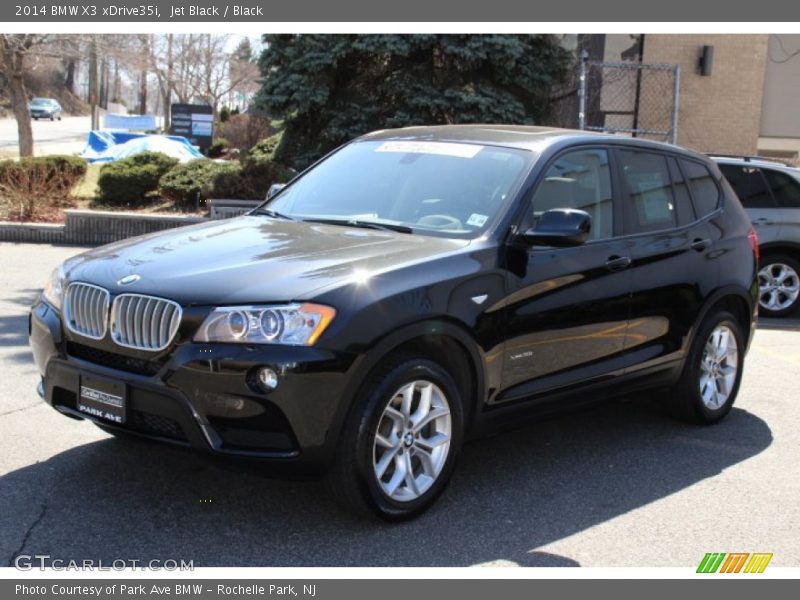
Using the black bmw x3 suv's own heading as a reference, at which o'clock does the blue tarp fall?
The blue tarp is roughly at 4 o'clock from the black bmw x3 suv.

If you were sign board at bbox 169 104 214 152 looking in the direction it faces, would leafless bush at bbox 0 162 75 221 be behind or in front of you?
in front

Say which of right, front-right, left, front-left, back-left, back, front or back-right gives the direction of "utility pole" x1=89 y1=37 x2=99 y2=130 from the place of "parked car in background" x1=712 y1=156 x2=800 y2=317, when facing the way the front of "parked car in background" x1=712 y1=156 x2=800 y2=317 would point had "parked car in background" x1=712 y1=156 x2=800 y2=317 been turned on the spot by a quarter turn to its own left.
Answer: back-right

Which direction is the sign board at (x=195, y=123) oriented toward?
toward the camera

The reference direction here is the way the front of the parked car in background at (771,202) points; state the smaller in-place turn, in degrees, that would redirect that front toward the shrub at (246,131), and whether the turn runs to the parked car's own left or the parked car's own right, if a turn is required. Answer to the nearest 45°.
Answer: approximately 45° to the parked car's own right

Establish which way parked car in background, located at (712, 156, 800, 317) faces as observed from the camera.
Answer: facing to the left of the viewer

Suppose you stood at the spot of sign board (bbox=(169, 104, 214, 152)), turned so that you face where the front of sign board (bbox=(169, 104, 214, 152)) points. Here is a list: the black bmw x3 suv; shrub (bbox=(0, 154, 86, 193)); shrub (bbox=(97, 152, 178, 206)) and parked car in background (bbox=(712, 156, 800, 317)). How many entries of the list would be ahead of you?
4

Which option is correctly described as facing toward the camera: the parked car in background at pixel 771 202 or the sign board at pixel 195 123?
the sign board

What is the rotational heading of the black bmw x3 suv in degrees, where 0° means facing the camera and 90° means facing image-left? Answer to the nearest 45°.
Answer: approximately 45°

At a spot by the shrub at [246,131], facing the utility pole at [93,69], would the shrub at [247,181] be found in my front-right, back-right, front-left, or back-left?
back-left

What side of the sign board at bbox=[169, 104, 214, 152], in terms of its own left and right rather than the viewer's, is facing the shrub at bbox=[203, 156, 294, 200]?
front

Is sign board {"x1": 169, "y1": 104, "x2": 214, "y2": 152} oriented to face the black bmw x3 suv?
yes

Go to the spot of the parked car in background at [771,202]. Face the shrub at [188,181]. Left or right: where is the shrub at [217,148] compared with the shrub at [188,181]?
right
